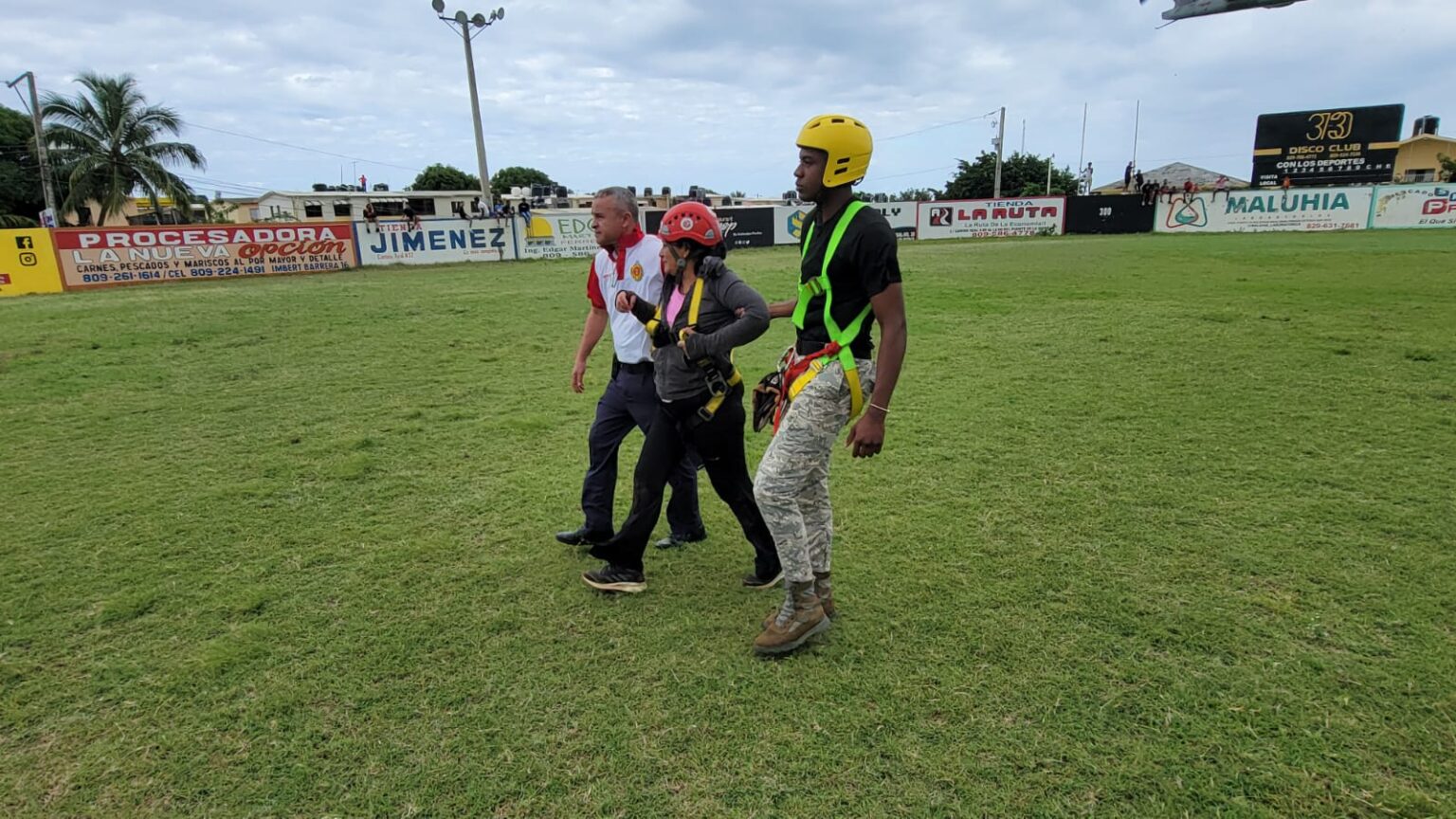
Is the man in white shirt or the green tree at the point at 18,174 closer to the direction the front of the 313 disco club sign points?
the man in white shirt

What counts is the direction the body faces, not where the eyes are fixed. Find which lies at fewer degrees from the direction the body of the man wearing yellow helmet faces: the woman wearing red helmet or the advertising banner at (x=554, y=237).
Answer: the woman wearing red helmet

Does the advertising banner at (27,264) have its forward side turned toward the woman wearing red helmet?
yes

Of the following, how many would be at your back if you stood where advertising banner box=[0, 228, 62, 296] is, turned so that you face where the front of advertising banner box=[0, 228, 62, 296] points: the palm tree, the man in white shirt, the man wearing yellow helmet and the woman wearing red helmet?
1

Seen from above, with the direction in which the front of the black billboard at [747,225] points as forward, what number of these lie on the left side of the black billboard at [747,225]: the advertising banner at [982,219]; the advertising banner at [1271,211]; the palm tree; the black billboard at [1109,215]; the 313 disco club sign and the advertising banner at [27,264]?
4

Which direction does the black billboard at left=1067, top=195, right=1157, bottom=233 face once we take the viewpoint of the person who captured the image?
facing the viewer

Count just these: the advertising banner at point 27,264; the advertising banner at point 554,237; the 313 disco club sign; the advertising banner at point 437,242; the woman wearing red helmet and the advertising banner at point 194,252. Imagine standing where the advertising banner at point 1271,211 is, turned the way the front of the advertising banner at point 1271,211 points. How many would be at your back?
1

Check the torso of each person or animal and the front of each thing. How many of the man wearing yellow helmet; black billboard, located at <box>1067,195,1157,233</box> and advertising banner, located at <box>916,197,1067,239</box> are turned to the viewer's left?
1

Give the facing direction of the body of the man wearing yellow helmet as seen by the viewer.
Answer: to the viewer's left

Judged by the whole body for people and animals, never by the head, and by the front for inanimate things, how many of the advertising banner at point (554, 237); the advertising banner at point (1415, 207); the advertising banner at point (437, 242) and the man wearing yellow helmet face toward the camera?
3

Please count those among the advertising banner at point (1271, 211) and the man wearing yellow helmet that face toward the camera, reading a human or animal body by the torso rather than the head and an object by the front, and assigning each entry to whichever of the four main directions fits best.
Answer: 1

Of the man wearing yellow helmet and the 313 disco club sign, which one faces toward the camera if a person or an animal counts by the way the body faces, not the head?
the 313 disco club sign

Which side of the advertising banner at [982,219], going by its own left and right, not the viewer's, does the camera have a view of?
front

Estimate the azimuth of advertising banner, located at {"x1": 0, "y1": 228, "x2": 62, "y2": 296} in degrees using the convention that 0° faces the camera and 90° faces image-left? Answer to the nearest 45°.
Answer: approximately 0°

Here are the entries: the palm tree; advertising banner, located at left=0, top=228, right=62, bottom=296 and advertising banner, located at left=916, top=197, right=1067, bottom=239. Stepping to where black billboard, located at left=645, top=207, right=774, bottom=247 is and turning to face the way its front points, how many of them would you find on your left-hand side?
1

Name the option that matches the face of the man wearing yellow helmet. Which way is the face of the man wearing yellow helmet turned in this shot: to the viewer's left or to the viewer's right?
to the viewer's left

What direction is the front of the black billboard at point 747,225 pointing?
toward the camera

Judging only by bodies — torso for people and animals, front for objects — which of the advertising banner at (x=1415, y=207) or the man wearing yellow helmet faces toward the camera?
the advertising banner

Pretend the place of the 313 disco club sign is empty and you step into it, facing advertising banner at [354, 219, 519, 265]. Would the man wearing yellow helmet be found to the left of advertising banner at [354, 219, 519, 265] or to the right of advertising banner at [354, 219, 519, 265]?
left

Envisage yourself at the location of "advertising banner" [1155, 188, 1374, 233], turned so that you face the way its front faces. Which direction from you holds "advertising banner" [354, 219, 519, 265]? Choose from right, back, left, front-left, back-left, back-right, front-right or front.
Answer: front-right
